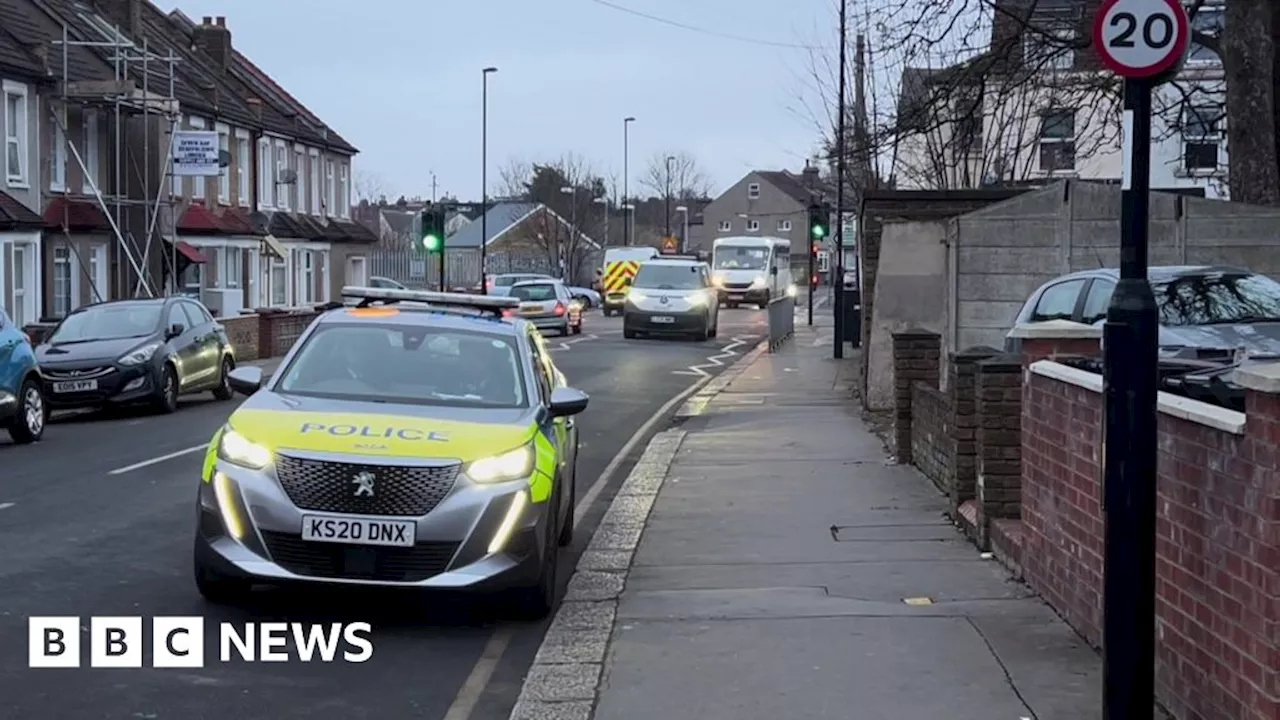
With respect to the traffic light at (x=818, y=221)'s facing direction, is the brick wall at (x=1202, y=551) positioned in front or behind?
in front

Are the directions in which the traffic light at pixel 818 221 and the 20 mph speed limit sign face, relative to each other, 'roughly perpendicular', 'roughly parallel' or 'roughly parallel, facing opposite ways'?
roughly parallel

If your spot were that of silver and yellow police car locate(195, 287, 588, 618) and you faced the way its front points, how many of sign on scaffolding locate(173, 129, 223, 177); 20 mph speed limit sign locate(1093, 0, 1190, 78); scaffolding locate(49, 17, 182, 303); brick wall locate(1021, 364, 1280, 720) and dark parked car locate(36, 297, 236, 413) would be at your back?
3

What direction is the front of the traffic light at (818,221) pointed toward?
toward the camera

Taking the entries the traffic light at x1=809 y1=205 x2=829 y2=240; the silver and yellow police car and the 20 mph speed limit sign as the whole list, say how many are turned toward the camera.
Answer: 3

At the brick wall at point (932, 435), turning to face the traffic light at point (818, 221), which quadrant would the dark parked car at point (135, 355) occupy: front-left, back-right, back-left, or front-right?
front-left

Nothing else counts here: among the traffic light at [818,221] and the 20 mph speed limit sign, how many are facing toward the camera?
2

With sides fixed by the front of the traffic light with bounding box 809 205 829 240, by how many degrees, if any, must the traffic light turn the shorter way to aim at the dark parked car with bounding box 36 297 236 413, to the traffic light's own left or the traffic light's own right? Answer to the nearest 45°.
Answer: approximately 45° to the traffic light's own right

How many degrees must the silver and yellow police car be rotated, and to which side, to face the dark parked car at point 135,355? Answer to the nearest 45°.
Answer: approximately 180°

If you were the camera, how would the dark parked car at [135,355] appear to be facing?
facing the viewer and to the left of the viewer

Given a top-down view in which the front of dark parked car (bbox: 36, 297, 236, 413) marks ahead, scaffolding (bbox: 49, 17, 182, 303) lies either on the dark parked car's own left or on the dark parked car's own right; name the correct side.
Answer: on the dark parked car's own right

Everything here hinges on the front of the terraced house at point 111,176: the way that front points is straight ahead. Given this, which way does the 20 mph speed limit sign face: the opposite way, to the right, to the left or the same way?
to the right

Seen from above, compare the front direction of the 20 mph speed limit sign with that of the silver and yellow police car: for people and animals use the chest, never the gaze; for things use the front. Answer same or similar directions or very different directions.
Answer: same or similar directions

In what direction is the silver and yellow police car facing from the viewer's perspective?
toward the camera

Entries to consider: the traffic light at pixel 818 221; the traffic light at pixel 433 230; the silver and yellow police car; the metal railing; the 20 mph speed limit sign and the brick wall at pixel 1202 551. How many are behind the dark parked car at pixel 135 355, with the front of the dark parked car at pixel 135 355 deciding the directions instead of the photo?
3

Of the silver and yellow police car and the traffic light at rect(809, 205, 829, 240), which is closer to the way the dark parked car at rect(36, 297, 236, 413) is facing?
the silver and yellow police car

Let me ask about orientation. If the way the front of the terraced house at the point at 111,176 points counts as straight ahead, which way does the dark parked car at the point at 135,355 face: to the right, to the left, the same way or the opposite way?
to the right

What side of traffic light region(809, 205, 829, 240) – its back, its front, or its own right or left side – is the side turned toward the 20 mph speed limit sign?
front
